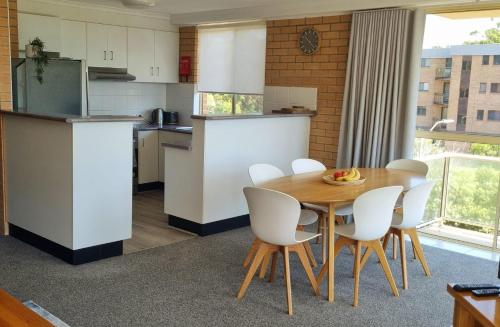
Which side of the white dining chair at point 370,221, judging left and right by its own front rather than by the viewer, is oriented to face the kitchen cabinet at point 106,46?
front

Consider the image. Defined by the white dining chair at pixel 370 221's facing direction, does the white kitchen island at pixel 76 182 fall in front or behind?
in front

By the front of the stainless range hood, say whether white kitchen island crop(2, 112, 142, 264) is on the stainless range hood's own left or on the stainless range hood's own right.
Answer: on the stainless range hood's own right

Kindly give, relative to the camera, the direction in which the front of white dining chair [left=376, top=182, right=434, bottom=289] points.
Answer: facing away from the viewer and to the left of the viewer

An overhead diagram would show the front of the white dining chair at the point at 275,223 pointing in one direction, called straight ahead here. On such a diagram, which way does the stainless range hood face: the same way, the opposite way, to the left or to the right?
to the right

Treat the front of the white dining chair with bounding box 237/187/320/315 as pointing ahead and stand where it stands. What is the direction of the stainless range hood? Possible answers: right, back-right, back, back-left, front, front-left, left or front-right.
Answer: left

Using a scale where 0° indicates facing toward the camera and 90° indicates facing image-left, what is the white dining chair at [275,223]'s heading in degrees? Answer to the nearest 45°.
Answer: approximately 225°

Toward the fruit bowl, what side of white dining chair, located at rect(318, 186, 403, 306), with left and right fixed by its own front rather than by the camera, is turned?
front

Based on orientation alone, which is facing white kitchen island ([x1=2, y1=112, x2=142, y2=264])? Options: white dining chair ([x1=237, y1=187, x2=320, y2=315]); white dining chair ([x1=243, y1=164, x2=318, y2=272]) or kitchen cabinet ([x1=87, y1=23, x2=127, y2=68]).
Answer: the kitchen cabinet

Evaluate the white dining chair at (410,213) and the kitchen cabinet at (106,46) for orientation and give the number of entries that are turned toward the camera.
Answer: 1

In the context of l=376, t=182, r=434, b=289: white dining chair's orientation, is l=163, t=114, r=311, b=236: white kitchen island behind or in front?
in front
